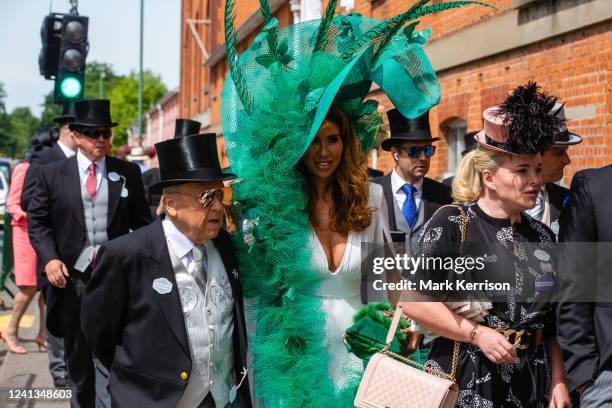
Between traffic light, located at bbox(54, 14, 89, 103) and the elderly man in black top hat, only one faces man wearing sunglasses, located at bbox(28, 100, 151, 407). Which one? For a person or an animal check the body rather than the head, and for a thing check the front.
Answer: the traffic light

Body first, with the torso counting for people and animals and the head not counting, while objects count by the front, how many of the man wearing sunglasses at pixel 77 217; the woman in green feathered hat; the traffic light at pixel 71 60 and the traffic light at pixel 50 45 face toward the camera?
3

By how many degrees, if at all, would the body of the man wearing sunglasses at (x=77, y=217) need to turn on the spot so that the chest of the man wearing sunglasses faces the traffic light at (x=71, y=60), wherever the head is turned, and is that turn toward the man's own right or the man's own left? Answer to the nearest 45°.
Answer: approximately 180°

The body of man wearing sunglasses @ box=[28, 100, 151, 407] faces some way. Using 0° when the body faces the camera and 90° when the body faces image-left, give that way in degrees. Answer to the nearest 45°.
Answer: approximately 0°

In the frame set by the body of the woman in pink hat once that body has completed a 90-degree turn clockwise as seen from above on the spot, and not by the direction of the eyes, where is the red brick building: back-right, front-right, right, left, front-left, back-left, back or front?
back-right

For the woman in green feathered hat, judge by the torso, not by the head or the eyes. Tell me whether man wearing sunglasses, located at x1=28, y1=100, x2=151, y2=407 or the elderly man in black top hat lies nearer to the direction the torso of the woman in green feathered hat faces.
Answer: the elderly man in black top hat

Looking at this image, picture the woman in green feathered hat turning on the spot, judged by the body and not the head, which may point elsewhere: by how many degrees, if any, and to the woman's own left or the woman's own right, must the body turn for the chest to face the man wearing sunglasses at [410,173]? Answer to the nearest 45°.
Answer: approximately 180°
